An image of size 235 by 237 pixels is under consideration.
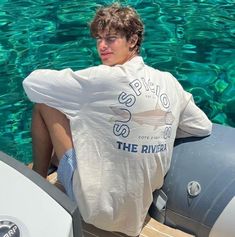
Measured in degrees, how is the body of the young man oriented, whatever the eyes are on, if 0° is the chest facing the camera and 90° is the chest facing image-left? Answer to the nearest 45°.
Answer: approximately 135°
